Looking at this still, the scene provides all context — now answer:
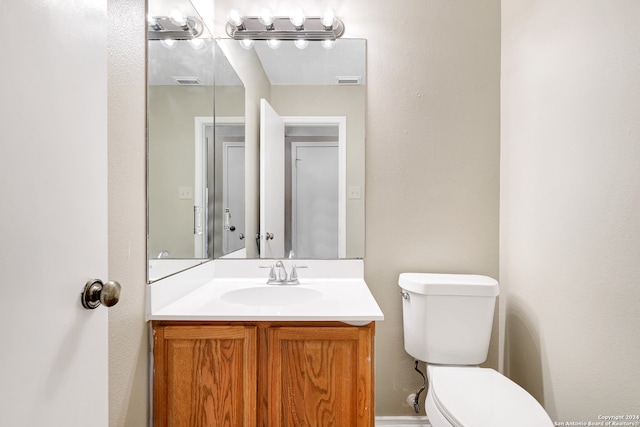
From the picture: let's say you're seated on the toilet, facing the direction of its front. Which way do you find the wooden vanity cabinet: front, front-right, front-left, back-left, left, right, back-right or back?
right

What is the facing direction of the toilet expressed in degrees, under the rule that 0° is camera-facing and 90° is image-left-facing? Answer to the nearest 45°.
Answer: approximately 315°

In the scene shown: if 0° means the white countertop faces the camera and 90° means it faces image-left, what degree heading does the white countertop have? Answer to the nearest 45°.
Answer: approximately 0°

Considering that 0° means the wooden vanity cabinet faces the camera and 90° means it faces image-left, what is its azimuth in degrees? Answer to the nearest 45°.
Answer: approximately 0°
